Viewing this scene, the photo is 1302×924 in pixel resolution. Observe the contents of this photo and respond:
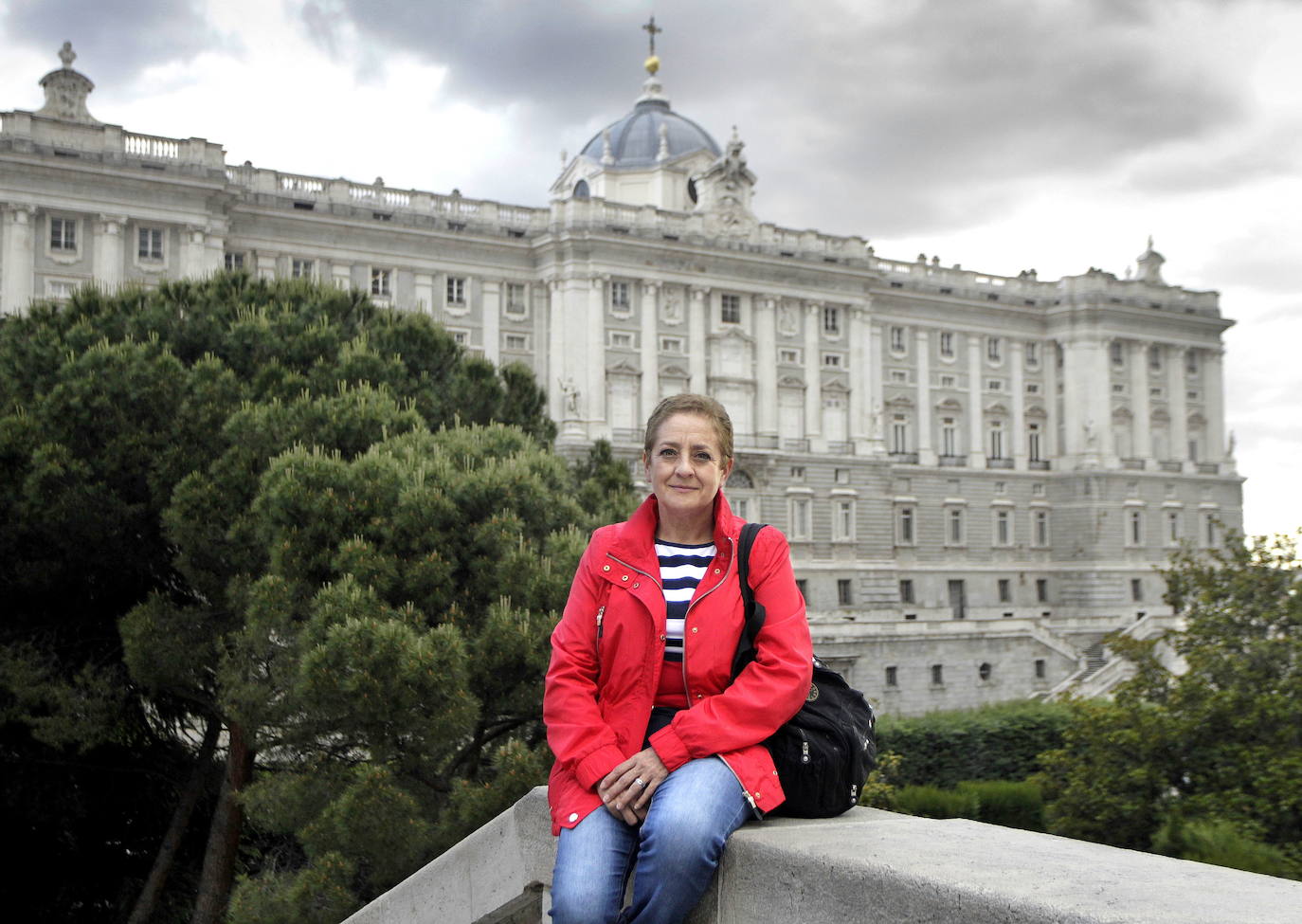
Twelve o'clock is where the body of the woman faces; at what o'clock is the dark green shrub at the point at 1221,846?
The dark green shrub is roughly at 7 o'clock from the woman.

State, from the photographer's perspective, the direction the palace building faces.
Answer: facing the viewer and to the right of the viewer

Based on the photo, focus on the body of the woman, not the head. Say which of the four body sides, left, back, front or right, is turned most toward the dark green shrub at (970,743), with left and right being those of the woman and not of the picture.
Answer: back

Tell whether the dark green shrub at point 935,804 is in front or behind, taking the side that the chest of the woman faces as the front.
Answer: behind

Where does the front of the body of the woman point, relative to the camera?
toward the camera

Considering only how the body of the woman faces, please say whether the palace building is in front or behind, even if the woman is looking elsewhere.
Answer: behind

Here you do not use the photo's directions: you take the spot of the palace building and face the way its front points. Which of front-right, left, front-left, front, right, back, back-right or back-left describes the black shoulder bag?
front-right

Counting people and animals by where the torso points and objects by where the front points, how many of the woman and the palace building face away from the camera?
0

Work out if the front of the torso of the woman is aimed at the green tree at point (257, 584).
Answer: no

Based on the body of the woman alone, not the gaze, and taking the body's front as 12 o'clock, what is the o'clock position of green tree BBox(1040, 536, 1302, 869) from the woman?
The green tree is roughly at 7 o'clock from the woman.

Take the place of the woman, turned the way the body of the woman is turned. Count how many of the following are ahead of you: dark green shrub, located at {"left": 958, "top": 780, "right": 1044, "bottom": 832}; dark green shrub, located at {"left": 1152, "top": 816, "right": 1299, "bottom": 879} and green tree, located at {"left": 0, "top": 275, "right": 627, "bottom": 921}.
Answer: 0

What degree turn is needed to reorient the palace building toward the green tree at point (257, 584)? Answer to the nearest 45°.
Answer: approximately 45° to its right

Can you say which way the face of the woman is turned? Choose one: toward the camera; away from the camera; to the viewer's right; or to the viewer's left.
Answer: toward the camera

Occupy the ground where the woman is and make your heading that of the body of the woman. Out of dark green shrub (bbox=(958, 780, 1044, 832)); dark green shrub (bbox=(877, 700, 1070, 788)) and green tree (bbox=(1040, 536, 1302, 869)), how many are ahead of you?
0

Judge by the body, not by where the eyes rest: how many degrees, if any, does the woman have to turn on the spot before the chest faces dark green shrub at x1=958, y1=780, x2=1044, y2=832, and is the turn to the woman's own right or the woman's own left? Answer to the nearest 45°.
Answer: approximately 180°
